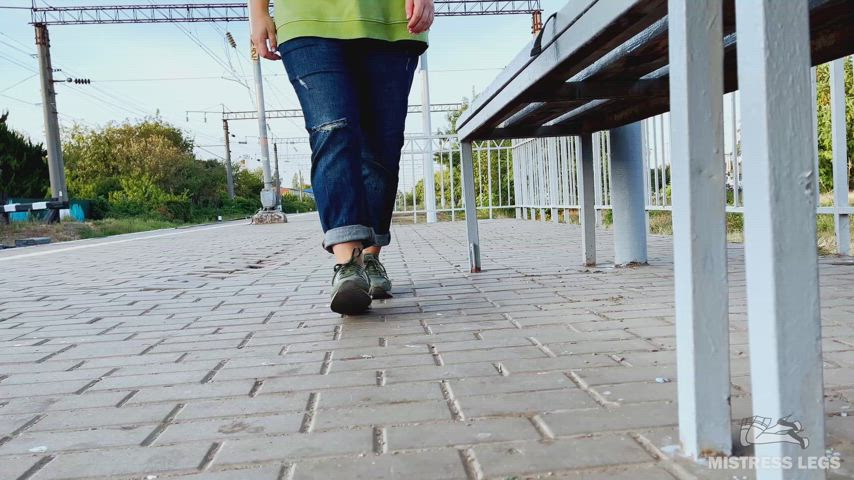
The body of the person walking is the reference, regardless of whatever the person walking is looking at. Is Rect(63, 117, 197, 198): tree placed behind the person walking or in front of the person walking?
behind

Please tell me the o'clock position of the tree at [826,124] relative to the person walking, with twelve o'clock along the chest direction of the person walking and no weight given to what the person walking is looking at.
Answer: The tree is roughly at 8 o'clock from the person walking.

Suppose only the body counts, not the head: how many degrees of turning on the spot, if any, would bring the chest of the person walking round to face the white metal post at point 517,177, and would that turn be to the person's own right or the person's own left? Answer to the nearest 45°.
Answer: approximately 180°

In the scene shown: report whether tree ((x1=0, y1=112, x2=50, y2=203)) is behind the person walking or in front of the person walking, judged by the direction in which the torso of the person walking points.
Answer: behind

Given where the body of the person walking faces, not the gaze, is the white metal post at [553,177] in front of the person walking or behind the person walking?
behind

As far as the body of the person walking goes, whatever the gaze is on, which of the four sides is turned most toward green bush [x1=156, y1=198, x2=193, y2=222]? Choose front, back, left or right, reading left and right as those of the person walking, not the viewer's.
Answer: back

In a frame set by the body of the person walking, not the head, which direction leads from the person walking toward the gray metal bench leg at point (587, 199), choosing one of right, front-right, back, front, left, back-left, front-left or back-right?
back-left

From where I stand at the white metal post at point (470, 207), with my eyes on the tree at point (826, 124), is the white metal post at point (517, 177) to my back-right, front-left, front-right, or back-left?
front-left

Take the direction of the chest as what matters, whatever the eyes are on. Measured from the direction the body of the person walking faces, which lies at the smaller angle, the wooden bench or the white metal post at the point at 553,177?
the wooden bench

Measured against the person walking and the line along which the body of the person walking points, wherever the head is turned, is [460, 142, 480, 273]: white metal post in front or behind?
behind

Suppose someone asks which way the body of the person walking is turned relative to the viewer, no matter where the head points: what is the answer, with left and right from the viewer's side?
facing the viewer
